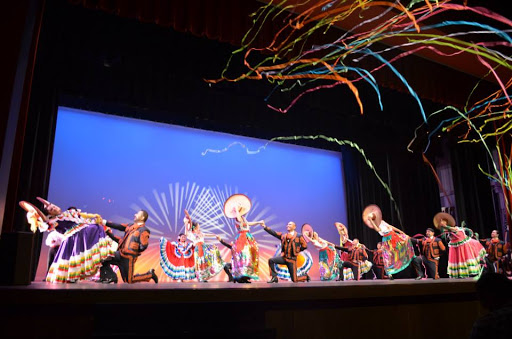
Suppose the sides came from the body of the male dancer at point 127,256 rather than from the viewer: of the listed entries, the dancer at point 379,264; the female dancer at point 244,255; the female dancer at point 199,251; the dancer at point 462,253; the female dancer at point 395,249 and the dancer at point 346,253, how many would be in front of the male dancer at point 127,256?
0

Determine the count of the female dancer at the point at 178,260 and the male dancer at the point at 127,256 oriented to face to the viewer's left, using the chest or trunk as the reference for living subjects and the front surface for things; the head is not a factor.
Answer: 1

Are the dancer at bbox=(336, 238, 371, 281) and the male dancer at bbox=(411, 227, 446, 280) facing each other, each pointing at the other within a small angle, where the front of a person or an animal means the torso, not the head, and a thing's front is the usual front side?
no

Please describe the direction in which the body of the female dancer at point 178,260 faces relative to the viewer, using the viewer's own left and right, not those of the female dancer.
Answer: facing the viewer

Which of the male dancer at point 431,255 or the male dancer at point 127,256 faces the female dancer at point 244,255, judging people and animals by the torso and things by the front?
the male dancer at point 431,255

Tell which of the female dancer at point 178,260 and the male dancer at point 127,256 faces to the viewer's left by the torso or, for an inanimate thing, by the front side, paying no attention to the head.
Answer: the male dancer

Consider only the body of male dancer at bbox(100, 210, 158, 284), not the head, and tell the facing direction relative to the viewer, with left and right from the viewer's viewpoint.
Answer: facing to the left of the viewer

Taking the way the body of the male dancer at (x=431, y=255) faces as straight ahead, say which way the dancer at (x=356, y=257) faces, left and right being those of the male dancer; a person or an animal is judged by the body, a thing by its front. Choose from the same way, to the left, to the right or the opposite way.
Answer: the same way

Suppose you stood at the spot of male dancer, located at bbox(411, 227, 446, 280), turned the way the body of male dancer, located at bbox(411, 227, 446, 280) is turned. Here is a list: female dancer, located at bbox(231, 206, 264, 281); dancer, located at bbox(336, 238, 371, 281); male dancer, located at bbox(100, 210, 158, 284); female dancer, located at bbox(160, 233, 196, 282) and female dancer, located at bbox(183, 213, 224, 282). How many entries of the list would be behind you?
0

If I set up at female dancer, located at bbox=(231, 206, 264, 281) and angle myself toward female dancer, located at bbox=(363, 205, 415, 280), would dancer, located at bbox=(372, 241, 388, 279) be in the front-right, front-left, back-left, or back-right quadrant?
front-left

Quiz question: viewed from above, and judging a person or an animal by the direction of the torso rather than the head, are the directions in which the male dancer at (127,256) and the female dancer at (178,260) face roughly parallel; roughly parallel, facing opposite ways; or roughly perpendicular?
roughly perpendicular

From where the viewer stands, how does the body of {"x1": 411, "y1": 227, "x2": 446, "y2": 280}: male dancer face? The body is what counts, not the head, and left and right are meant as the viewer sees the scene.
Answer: facing the viewer and to the left of the viewer
